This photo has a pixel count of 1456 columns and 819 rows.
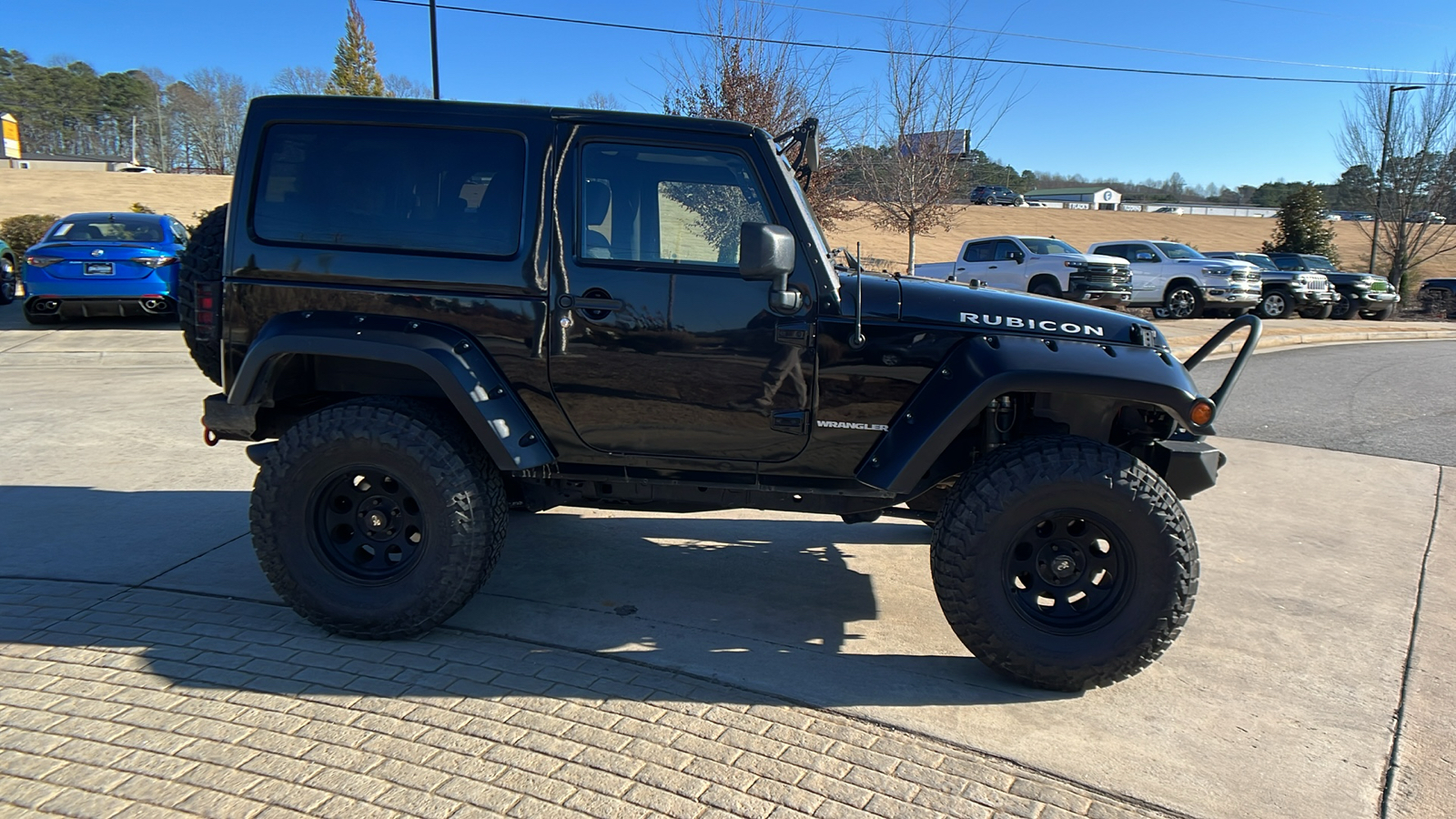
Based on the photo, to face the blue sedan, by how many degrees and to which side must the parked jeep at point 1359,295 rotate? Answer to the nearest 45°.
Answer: approximately 90° to its right

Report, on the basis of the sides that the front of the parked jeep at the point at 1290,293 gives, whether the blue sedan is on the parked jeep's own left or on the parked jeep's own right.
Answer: on the parked jeep's own right

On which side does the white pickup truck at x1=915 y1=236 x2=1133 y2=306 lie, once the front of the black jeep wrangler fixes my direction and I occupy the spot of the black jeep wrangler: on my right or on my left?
on my left

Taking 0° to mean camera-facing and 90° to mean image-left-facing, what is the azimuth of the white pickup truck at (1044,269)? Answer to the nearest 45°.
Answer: approximately 315°

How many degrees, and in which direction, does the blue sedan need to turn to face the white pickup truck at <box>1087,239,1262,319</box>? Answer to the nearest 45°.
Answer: approximately 90° to its right

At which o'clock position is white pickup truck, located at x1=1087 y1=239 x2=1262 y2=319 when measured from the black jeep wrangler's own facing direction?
The white pickup truck is roughly at 10 o'clock from the black jeep wrangler.

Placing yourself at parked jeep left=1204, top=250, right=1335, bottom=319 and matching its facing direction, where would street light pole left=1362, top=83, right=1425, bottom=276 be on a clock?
The street light pole is roughly at 8 o'clock from the parked jeep.

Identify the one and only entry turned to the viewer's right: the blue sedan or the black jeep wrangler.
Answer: the black jeep wrangler

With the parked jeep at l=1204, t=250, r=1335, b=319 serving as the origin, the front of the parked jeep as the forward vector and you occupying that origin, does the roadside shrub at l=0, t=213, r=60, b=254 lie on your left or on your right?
on your right

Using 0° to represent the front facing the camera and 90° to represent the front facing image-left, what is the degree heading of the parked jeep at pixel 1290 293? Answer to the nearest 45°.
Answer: approximately 315°

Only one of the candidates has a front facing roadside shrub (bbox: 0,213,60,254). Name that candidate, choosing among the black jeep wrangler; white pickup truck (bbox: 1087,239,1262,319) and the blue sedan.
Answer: the blue sedan

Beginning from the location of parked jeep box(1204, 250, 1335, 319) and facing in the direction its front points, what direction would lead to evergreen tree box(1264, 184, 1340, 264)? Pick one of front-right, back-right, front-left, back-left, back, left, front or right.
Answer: back-left

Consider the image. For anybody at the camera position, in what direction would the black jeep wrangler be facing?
facing to the right of the viewer
